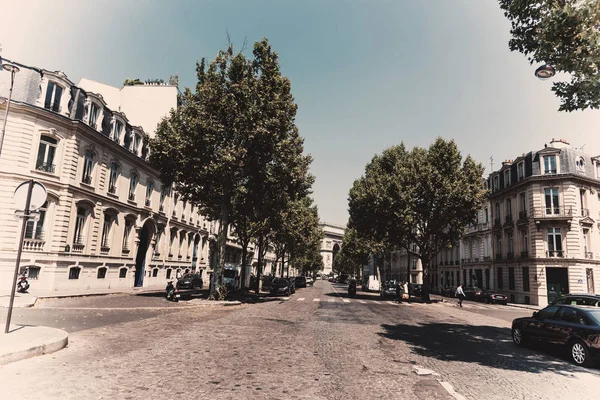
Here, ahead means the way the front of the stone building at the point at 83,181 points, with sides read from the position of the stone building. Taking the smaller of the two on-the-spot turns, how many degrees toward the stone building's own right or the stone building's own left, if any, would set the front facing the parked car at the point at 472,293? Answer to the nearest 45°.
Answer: approximately 45° to the stone building's own left

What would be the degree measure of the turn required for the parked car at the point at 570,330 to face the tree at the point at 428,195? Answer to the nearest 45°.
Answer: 0° — it already faces it

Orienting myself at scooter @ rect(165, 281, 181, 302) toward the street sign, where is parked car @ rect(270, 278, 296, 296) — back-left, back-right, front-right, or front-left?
back-left

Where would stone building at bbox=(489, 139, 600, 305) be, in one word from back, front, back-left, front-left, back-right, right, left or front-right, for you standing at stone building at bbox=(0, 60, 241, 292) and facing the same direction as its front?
front-left

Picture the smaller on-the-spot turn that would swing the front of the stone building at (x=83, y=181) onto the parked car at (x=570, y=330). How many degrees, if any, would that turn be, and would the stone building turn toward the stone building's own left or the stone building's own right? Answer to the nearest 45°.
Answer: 0° — it already faces it

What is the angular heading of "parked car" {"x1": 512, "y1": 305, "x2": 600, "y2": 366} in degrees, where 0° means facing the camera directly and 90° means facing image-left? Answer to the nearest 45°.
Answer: approximately 135°

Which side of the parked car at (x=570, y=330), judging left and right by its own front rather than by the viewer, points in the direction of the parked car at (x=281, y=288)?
front

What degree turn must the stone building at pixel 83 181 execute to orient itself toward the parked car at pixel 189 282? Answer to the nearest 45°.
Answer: approximately 90° to its left

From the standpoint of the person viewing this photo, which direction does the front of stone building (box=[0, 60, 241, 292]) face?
facing the viewer and to the right of the viewer

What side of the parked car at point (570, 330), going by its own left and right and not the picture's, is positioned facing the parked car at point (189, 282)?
front
